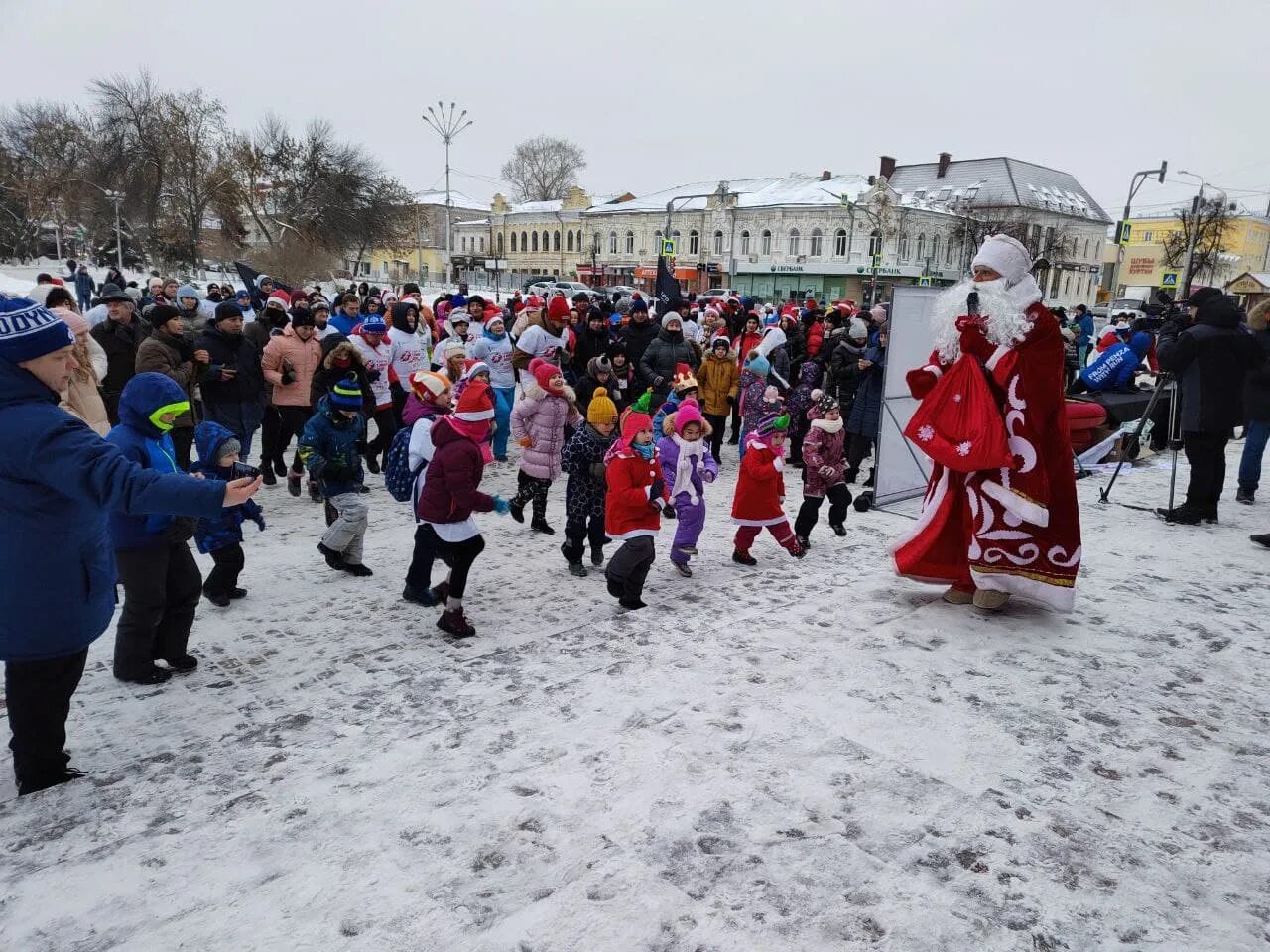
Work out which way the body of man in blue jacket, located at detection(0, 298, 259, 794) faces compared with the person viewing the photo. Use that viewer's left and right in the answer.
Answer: facing to the right of the viewer

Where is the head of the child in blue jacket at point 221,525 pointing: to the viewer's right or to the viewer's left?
to the viewer's right

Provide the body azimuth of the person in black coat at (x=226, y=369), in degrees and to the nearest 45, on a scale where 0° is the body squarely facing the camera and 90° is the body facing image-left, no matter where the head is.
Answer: approximately 315°

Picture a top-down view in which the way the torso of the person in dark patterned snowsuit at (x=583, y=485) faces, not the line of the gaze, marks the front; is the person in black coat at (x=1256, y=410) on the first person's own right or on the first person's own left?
on the first person's own left

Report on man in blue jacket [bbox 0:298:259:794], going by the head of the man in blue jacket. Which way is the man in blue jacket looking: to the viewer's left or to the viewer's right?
to the viewer's right

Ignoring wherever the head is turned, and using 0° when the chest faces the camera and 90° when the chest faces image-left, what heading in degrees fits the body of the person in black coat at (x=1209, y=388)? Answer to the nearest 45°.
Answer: approximately 135°

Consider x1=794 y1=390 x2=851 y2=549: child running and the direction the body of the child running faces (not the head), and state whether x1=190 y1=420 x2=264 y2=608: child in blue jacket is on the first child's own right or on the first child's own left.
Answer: on the first child's own right

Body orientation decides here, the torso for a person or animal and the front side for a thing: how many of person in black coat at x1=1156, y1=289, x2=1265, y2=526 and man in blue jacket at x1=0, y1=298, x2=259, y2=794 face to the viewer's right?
1

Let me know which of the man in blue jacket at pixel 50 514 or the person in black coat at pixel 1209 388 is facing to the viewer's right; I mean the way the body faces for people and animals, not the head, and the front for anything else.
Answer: the man in blue jacket

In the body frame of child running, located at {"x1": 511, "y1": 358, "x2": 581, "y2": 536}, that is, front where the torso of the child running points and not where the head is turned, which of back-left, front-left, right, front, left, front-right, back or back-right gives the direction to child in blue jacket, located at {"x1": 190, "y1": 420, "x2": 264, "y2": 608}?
right

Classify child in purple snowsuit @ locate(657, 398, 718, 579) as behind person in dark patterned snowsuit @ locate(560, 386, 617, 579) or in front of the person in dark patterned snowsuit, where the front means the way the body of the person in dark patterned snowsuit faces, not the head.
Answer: in front

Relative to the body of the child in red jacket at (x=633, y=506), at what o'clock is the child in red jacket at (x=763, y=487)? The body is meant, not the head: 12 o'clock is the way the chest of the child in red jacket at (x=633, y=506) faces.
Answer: the child in red jacket at (x=763, y=487) is roughly at 9 o'clock from the child in red jacket at (x=633, y=506).
